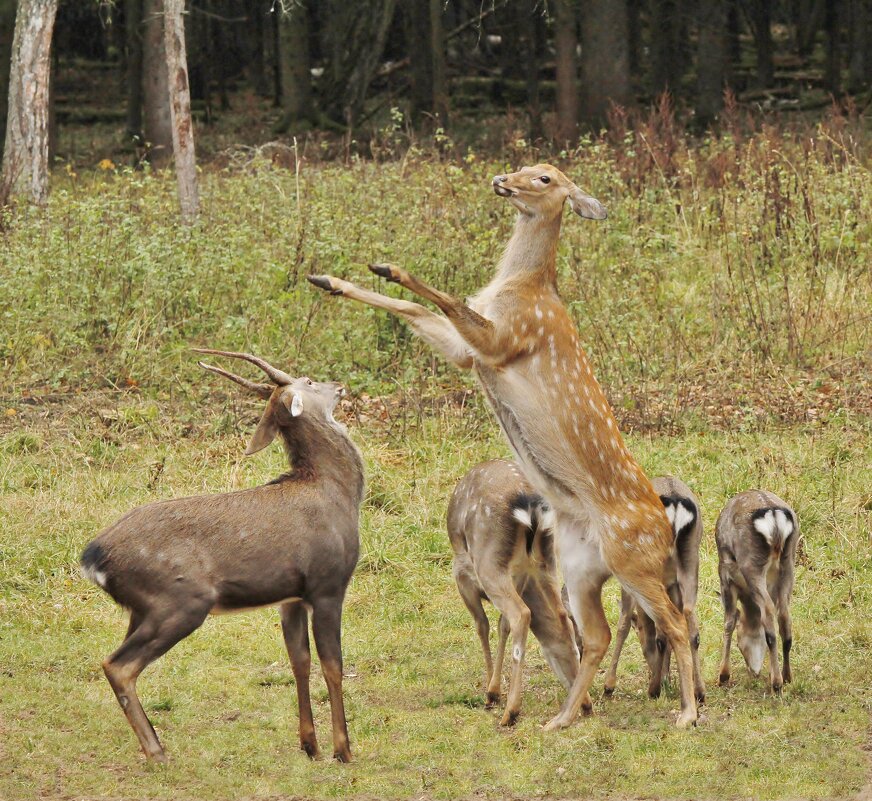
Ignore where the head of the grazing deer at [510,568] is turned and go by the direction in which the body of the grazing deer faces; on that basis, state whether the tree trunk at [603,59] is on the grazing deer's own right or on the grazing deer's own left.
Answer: on the grazing deer's own right

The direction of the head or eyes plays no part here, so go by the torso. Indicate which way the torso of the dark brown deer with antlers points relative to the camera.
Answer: to the viewer's right

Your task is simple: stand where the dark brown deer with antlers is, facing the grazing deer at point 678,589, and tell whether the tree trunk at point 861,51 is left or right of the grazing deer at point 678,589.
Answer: left

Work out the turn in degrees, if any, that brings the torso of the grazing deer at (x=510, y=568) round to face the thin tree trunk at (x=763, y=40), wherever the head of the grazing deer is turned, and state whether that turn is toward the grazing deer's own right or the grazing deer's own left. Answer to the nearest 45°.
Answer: approximately 45° to the grazing deer's own right

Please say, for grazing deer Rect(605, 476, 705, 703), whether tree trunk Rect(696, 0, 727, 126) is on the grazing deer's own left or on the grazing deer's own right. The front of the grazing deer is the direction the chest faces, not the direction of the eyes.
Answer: on the grazing deer's own right

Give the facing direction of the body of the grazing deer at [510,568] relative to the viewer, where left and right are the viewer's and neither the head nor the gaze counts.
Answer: facing away from the viewer and to the left of the viewer

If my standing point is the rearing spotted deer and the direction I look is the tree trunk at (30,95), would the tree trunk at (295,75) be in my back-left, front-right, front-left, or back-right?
front-right

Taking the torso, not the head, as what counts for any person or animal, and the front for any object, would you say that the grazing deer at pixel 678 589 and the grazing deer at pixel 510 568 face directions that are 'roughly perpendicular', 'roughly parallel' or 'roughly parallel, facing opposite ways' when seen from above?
roughly parallel

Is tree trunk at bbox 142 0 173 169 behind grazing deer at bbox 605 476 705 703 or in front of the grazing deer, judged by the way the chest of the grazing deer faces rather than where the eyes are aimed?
in front

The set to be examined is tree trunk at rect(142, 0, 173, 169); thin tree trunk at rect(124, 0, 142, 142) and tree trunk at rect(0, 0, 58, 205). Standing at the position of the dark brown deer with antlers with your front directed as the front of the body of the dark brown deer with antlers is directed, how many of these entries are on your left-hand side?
3

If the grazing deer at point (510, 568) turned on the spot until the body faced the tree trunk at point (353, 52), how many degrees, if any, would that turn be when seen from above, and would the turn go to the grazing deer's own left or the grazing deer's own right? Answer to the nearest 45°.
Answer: approximately 45° to the grazing deer's own right

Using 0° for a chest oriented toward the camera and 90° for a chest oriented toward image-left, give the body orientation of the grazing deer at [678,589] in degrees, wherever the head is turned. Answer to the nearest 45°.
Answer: approximately 135°

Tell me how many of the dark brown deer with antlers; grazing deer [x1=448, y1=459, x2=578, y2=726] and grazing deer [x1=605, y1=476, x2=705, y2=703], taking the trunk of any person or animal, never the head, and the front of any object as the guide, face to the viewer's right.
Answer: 1

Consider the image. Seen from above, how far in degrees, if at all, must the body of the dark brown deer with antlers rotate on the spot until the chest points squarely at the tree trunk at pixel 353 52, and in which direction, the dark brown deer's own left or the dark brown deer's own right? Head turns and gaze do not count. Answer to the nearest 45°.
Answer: approximately 90° to the dark brown deer's own left

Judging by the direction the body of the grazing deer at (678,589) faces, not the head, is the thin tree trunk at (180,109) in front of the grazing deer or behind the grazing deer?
in front

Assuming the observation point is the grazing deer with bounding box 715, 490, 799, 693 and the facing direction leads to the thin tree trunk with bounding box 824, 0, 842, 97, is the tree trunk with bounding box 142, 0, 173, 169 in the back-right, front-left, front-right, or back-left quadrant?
front-left
